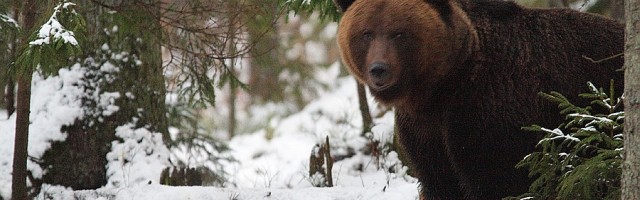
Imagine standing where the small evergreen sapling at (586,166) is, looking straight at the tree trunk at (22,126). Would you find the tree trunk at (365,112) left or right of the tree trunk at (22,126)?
right

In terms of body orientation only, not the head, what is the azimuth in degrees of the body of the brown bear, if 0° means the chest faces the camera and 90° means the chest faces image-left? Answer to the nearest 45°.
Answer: approximately 45°

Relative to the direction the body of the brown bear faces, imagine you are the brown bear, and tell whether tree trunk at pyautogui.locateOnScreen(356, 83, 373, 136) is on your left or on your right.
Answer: on your right

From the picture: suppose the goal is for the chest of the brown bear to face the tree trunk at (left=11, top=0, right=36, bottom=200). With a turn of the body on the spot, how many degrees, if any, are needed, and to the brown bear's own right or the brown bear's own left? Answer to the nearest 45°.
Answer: approximately 45° to the brown bear's own right

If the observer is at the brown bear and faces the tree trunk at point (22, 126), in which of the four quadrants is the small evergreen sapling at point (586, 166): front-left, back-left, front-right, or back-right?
back-left

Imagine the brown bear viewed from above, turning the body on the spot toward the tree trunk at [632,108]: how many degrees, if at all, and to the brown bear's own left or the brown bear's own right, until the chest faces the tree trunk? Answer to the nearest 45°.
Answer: approximately 90° to the brown bear's own left

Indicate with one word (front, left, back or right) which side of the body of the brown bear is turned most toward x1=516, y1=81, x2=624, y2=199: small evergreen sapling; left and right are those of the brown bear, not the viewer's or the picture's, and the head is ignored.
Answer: left
